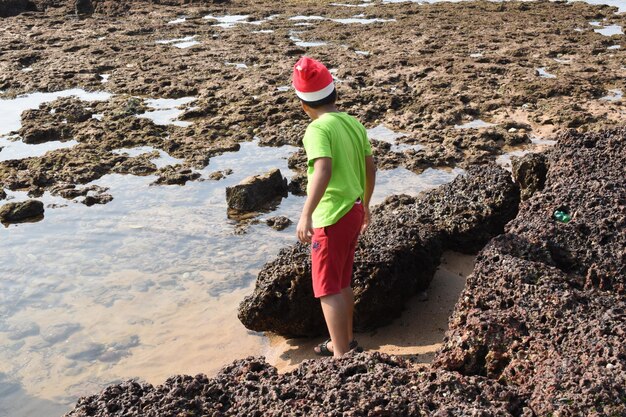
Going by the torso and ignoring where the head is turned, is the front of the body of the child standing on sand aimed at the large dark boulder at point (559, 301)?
no

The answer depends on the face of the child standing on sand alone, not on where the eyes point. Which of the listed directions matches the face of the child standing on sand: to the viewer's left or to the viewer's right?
to the viewer's left

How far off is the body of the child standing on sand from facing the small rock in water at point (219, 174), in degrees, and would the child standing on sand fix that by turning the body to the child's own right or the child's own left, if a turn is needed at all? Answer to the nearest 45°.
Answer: approximately 45° to the child's own right

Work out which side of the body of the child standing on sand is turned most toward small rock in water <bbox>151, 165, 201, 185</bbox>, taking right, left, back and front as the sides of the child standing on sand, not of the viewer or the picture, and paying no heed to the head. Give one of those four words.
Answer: front

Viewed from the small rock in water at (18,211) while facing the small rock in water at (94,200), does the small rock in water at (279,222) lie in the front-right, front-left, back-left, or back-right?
front-right

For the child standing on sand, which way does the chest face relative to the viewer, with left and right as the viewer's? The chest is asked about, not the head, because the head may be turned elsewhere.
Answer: facing away from the viewer and to the left of the viewer

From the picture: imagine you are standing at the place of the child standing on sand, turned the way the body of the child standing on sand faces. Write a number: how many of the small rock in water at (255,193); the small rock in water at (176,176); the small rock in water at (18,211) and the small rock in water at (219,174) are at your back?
0

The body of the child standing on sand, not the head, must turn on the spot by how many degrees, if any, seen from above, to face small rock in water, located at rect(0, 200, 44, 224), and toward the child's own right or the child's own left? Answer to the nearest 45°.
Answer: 0° — they already face it

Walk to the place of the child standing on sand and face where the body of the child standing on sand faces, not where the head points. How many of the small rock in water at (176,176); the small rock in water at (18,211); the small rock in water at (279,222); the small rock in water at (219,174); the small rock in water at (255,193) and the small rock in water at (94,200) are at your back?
0

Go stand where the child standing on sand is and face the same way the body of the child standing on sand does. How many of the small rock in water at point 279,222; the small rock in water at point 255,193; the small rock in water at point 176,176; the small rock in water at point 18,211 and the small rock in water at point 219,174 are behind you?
0

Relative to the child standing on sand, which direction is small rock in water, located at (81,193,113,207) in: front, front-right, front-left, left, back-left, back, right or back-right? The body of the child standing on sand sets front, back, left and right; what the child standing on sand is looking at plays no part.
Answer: front

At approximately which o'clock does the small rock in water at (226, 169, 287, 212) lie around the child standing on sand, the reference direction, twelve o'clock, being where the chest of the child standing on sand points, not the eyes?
The small rock in water is roughly at 1 o'clock from the child standing on sand.

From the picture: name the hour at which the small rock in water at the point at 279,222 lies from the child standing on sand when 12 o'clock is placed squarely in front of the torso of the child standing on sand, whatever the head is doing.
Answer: The small rock in water is roughly at 1 o'clock from the child standing on sand.
